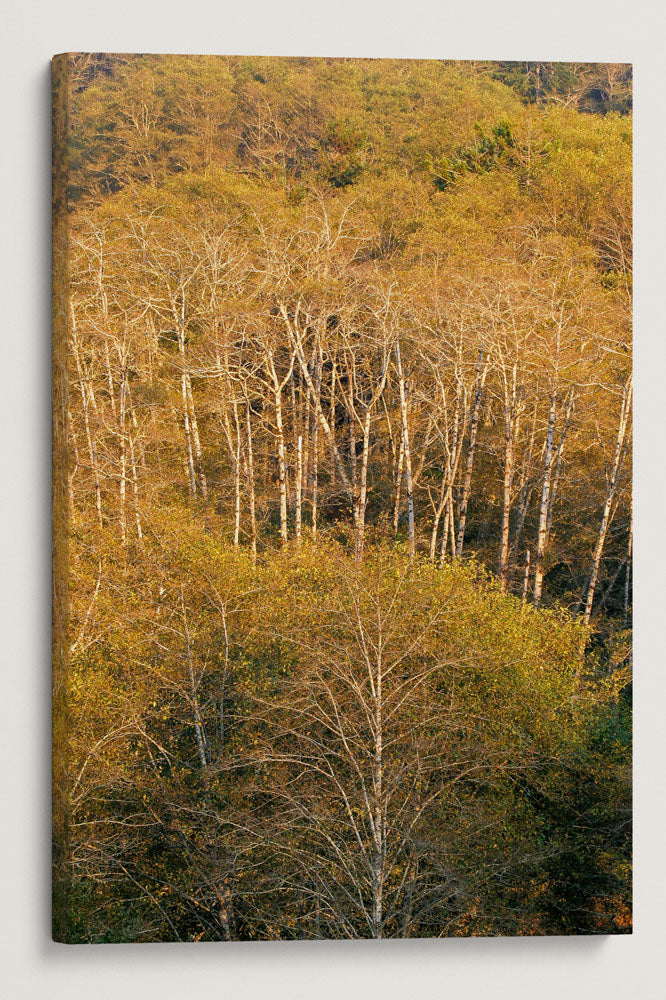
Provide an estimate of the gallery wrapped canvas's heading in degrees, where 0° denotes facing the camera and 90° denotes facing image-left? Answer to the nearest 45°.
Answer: approximately 0°
